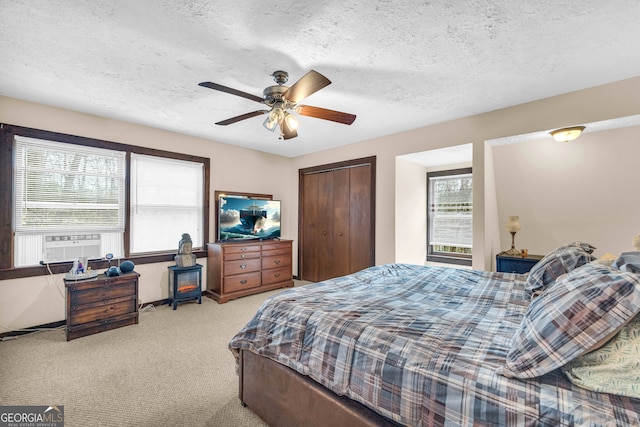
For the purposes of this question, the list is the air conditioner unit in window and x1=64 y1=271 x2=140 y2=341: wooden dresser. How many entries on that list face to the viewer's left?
0

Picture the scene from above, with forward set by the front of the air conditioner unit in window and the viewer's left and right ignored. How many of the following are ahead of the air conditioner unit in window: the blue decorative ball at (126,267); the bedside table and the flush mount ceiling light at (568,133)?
3

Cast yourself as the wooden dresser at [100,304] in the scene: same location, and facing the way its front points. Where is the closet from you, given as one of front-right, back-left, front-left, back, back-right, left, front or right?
front-left

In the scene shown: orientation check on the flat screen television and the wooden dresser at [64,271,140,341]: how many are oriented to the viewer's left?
0

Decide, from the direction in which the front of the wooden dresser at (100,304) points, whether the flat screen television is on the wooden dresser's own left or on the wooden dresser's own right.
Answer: on the wooden dresser's own left

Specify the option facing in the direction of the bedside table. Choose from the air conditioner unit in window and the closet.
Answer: the air conditioner unit in window

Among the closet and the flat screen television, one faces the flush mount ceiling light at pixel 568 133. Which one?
the flat screen television

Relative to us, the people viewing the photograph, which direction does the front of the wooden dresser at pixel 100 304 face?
facing the viewer and to the right of the viewer

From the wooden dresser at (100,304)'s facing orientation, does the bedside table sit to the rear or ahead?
ahead

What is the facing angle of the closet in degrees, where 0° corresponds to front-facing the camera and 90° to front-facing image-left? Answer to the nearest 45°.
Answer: approximately 45°
